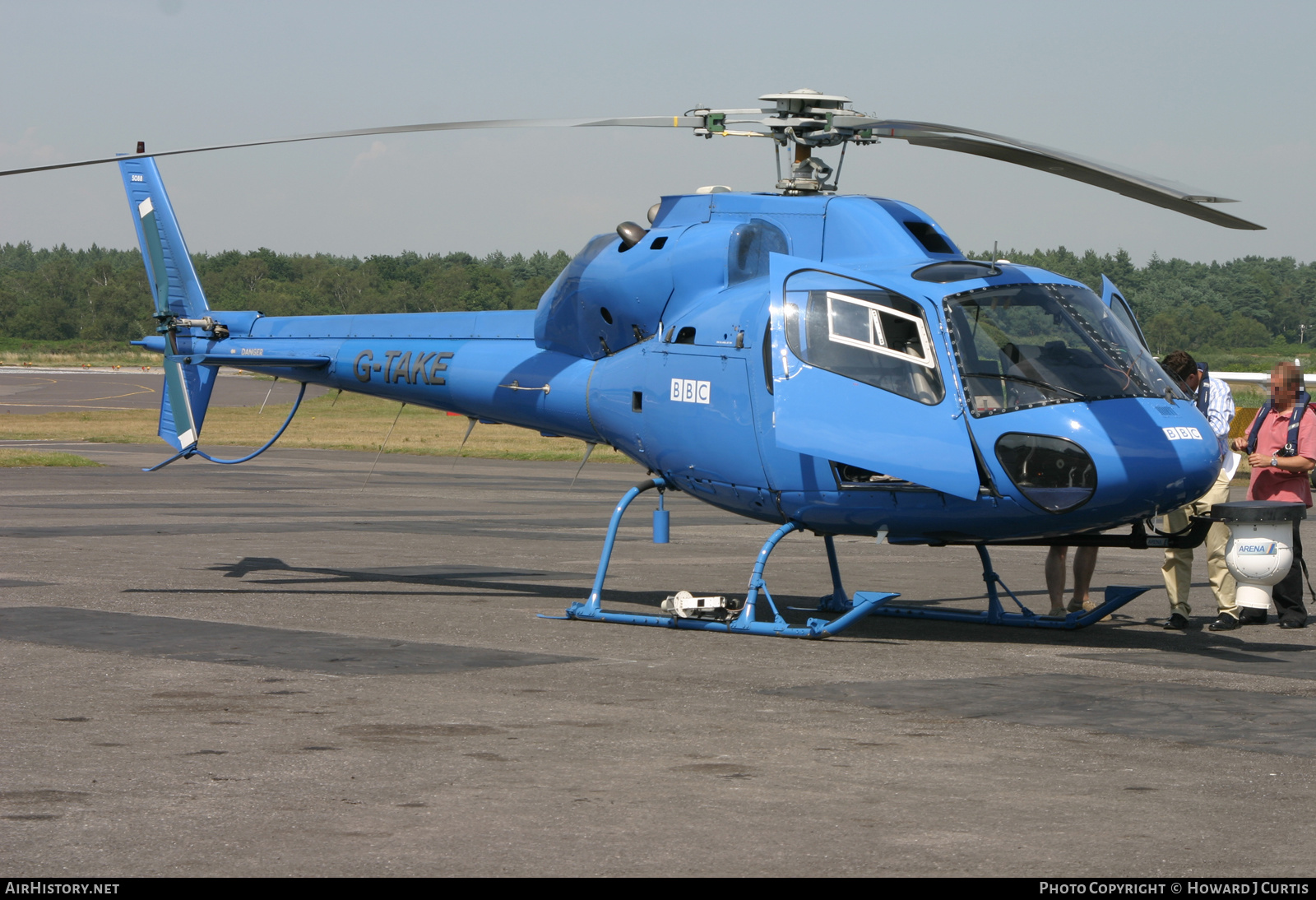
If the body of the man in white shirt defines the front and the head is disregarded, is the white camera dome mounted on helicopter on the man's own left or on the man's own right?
on the man's own left

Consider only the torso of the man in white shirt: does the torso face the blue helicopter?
yes

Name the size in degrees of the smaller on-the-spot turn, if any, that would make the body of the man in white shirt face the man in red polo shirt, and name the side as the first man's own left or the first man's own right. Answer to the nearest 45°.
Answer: approximately 180°

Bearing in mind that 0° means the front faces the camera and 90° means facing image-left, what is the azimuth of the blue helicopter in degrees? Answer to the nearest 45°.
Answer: approximately 315°

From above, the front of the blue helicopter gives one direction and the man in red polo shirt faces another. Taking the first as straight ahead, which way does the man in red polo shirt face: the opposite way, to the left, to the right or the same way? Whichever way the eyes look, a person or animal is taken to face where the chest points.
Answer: to the right
